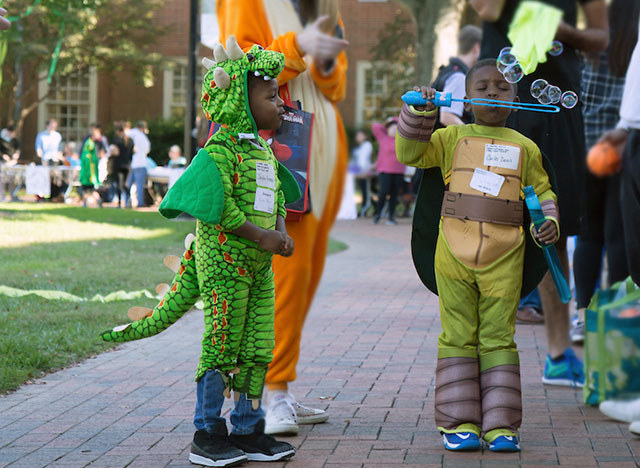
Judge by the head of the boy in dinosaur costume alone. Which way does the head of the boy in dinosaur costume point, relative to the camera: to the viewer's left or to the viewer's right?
to the viewer's right

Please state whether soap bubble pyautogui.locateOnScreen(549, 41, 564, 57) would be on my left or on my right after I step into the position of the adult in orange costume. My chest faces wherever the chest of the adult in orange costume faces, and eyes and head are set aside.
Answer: on my left

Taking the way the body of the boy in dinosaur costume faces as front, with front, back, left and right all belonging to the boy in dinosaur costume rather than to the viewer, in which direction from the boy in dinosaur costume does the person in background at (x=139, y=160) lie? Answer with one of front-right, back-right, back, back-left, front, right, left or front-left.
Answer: back-left

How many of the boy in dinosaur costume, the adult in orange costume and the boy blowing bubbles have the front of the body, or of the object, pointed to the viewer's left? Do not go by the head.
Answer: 0

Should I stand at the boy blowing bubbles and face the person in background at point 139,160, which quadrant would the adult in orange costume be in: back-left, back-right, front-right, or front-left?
front-left

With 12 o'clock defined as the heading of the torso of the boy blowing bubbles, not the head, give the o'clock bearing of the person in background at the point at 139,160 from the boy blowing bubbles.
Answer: The person in background is roughly at 5 o'clock from the boy blowing bubbles.

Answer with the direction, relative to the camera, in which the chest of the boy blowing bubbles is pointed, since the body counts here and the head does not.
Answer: toward the camera

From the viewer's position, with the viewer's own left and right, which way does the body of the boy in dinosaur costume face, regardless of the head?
facing the viewer and to the right of the viewer

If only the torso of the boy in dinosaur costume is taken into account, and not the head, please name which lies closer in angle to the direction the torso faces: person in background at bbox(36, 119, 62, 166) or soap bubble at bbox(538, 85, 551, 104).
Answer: the soap bubble

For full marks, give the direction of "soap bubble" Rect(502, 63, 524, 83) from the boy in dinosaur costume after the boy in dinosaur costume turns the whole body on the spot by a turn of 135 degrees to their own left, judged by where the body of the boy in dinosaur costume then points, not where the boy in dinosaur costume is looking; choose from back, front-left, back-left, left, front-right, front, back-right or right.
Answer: right
